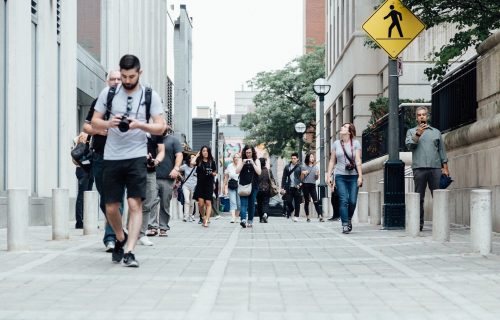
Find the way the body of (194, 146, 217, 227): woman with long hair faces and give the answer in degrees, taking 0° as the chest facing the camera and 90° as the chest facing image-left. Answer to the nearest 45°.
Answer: approximately 0°

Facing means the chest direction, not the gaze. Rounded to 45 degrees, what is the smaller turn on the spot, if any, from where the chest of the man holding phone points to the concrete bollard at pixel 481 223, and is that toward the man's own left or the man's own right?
0° — they already face it

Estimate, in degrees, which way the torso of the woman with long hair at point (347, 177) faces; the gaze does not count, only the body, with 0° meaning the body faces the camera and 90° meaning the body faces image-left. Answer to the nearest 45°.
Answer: approximately 0°

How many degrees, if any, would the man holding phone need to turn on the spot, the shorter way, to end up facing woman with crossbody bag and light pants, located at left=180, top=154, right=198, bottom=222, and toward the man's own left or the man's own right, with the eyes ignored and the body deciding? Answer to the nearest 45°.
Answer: approximately 135° to the man's own right

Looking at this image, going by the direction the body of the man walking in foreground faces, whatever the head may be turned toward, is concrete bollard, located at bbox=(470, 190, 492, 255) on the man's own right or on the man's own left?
on the man's own left
